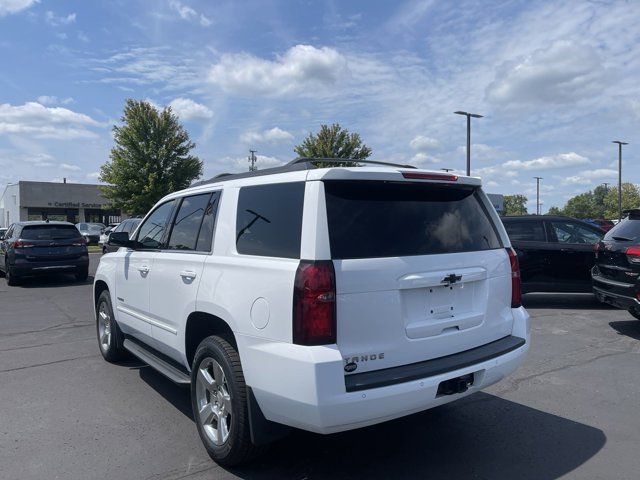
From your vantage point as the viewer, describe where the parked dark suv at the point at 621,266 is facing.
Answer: facing away from the viewer and to the right of the viewer

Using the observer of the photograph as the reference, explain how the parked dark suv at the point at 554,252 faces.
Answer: facing to the right of the viewer

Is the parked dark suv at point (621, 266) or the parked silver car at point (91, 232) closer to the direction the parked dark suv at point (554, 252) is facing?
the parked dark suv

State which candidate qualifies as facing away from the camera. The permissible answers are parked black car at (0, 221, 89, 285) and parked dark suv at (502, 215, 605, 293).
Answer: the parked black car

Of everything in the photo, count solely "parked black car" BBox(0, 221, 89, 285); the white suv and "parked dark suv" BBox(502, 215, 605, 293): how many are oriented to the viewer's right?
1

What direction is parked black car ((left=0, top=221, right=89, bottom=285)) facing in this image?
away from the camera

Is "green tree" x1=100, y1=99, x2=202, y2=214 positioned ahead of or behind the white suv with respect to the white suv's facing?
ahead

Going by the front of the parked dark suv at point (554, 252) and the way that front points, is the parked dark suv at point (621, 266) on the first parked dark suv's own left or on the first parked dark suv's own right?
on the first parked dark suv's own right

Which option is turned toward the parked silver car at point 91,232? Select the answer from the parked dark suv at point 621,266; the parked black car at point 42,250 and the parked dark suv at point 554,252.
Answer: the parked black car at point 42,250

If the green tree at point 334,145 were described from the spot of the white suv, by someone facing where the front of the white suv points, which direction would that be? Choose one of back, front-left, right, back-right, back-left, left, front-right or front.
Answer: front-right

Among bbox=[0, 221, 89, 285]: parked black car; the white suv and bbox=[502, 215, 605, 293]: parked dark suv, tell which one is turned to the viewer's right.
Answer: the parked dark suv

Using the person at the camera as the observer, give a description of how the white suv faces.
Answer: facing away from the viewer and to the left of the viewer

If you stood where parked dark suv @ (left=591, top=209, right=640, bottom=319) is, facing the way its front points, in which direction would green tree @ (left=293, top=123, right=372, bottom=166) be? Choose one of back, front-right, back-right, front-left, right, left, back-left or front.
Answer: left

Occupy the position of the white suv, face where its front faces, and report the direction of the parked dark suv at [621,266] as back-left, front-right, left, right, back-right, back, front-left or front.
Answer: right
